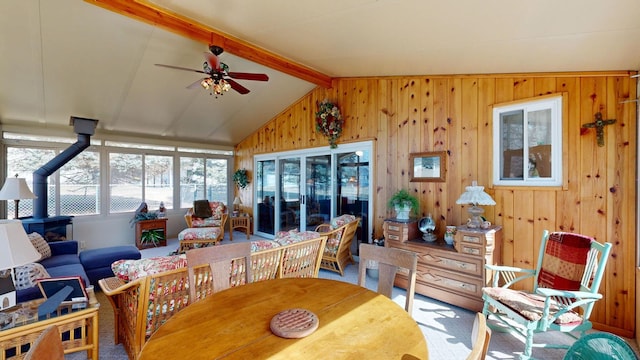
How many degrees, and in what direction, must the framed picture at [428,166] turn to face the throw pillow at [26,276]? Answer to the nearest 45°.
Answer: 0° — it already faces it

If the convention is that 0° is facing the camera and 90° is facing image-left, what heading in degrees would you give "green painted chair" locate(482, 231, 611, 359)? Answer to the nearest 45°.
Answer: approximately 45°

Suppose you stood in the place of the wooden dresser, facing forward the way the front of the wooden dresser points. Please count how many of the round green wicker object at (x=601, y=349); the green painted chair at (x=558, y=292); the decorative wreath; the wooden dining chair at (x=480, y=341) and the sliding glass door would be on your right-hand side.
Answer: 2

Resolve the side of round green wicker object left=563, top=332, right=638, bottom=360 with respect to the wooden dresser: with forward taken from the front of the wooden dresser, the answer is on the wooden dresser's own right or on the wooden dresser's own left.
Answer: on the wooden dresser's own left

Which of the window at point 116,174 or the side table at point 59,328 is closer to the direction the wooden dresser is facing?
the side table

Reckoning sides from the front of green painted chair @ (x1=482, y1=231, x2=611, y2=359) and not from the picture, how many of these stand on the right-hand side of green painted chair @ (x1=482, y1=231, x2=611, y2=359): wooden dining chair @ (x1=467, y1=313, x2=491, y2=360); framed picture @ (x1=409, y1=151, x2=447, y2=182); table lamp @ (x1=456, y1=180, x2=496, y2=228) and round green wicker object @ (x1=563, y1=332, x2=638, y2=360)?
2

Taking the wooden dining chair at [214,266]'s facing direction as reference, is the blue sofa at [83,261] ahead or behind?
behind

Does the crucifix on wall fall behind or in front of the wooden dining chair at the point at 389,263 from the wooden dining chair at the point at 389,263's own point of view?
behind

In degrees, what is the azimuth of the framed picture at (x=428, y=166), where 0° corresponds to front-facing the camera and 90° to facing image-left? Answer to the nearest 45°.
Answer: approximately 45°

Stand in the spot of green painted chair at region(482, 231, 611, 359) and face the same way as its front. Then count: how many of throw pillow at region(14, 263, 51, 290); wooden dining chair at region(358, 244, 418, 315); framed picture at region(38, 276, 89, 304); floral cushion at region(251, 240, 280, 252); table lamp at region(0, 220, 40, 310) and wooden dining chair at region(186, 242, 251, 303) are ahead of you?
6

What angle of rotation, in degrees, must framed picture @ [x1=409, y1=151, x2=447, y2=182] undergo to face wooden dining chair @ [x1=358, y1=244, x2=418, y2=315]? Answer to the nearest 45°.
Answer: approximately 45° to its left

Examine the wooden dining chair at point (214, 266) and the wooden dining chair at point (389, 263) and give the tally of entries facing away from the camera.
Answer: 0

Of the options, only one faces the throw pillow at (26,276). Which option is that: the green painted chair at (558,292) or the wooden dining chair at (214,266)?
the green painted chair

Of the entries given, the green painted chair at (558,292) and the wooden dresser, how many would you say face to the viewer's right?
0
